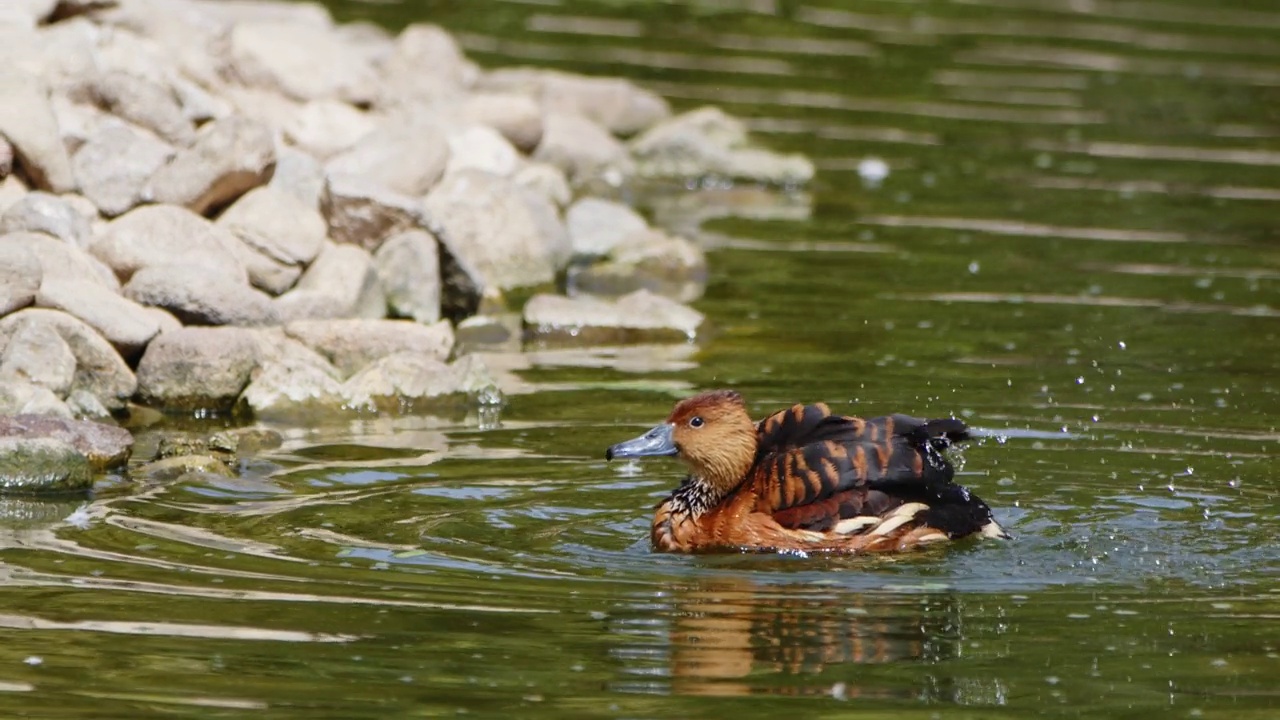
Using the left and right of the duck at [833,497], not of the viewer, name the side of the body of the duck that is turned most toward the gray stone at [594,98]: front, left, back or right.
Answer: right

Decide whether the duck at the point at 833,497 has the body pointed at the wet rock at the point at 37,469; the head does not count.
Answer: yes

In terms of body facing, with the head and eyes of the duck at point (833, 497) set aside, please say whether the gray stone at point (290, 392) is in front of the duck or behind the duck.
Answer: in front

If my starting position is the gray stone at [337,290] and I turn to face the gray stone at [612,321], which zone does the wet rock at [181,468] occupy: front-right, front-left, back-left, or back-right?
back-right

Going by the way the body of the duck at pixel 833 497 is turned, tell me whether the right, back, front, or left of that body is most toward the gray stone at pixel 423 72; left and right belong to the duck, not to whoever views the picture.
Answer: right

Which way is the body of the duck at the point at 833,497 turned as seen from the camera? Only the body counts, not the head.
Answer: to the viewer's left

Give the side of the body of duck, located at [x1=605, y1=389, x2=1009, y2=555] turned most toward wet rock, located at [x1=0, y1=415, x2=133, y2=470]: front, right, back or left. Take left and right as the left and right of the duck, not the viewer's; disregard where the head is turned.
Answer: front

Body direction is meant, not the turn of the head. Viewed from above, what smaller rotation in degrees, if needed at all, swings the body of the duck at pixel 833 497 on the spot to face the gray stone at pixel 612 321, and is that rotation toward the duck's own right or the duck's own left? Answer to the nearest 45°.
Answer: approximately 90° to the duck's own right

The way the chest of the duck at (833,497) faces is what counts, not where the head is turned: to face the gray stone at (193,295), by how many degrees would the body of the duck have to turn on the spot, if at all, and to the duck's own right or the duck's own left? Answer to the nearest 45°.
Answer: approximately 45° to the duck's own right

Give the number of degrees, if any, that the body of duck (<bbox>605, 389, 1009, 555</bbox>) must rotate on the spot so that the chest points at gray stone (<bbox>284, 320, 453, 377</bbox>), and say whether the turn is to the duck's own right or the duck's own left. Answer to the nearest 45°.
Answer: approximately 45° to the duck's own right

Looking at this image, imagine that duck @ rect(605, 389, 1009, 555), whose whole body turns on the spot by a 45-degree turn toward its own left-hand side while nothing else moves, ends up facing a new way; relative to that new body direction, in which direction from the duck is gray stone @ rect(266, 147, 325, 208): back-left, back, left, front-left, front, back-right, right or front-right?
right

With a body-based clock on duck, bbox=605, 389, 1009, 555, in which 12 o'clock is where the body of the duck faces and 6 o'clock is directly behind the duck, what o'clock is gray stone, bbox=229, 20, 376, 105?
The gray stone is roughly at 2 o'clock from the duck.
